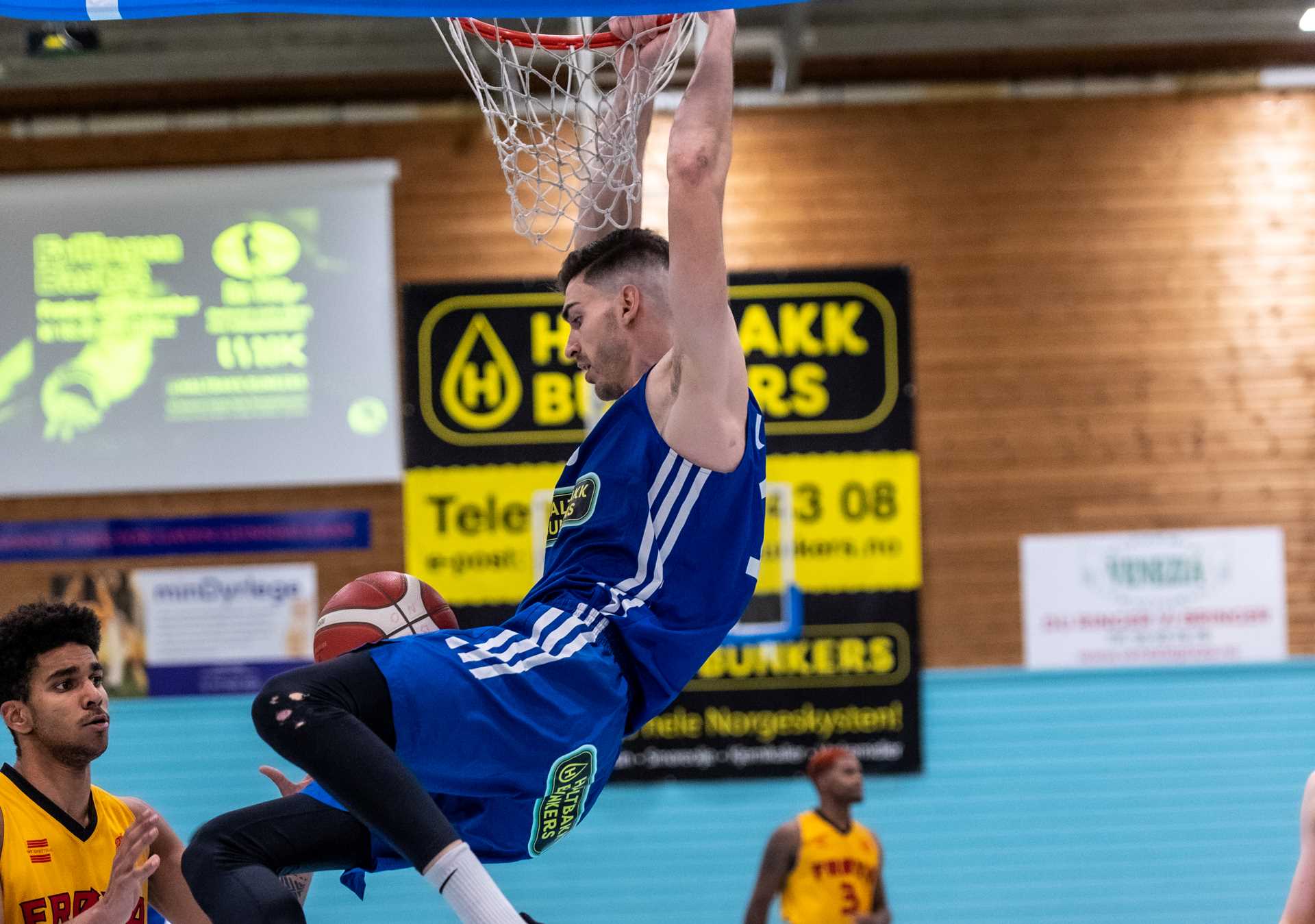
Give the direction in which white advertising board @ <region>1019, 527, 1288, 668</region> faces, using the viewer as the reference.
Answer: facing the viewer

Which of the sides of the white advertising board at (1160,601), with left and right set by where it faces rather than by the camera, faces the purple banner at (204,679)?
right

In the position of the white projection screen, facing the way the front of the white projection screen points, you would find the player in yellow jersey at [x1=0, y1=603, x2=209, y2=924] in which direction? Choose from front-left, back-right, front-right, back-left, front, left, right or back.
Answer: front

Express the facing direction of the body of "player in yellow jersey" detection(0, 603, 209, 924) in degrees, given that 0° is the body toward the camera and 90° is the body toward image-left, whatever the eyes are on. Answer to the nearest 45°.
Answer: approximately 315°

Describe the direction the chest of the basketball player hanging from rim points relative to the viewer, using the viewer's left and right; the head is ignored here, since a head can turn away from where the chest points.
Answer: facing to the left of the viewer

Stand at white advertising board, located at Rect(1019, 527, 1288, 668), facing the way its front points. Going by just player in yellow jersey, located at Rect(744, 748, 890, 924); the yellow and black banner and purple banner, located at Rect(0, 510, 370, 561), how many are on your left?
0

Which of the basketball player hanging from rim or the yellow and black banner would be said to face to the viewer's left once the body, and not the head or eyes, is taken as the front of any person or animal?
the basketball player hanging from rim

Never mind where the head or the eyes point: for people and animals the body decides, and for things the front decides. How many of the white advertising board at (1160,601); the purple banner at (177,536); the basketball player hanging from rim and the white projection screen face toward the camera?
3

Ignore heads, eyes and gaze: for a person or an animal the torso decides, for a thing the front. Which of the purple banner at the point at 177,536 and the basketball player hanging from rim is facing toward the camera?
the purple banner

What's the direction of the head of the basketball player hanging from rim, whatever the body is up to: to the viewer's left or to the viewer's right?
to the viewer's left

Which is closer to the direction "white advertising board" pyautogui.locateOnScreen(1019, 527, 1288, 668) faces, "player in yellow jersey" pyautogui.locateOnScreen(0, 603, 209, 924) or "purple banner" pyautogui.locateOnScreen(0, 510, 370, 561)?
the player in yellow jersey

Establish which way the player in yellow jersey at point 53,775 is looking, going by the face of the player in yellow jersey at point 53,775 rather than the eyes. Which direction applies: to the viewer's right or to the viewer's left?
to the viewer's right

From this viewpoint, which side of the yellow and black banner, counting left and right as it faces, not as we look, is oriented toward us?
front

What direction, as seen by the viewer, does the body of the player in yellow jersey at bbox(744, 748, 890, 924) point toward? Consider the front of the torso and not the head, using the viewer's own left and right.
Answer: facing the viewer and to the right of the viewer

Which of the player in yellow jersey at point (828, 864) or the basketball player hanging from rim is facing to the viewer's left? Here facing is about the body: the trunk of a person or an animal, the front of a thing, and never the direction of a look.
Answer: the basketball player hanging from rim

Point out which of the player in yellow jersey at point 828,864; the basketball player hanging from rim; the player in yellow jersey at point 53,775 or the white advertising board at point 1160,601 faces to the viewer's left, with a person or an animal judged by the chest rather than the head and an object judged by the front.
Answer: the basketball player hanging from rim

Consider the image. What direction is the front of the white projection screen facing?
toward the camera
